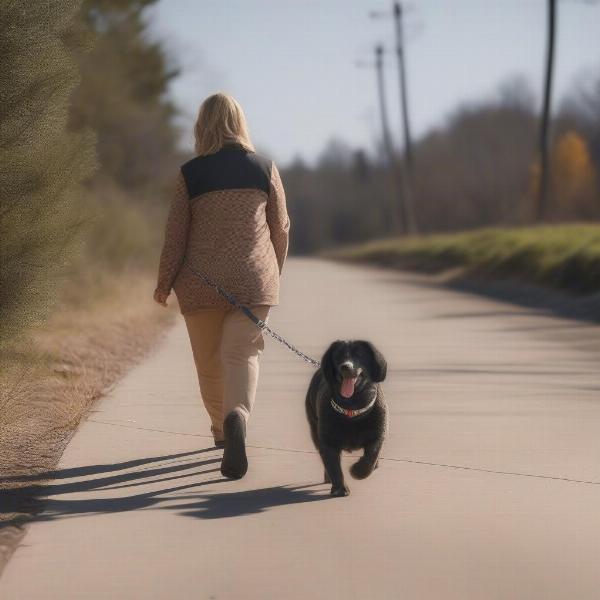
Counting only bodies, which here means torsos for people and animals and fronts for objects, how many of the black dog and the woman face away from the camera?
1

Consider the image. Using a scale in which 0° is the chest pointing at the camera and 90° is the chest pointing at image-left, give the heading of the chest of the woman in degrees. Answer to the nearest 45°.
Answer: approximately 180°

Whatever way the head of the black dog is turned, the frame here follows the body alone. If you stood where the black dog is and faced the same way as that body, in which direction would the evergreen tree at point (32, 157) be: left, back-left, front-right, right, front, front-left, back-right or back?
back-right

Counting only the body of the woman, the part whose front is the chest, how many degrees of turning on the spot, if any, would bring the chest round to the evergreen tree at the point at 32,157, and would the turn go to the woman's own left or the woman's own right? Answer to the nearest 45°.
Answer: approximately 45° to the woman's own left

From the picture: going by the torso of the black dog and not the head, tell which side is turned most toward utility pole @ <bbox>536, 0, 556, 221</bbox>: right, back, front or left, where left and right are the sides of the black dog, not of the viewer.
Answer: back

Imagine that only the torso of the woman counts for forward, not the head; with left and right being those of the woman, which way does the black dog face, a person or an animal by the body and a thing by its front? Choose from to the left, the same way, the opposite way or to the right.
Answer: the opposite way

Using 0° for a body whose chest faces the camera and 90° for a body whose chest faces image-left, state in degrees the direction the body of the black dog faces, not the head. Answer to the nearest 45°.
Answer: approximately 0°
